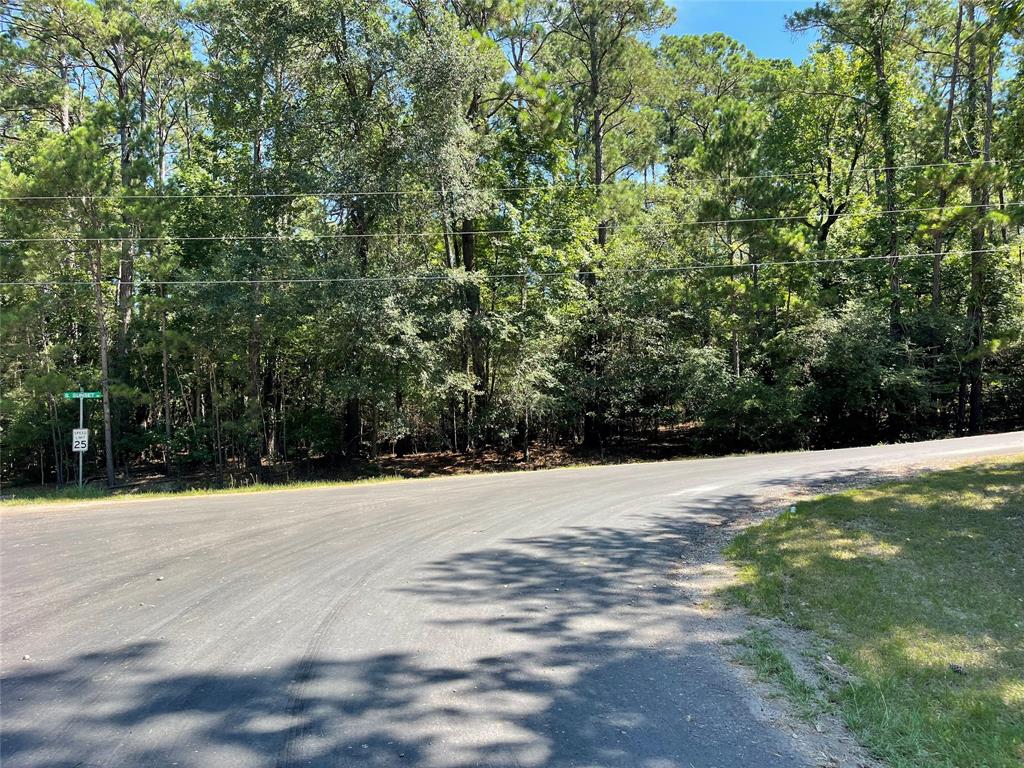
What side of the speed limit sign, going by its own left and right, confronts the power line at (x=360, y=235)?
left

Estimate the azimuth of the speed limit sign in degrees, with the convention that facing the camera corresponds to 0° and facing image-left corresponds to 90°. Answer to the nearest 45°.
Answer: approximately 0°
